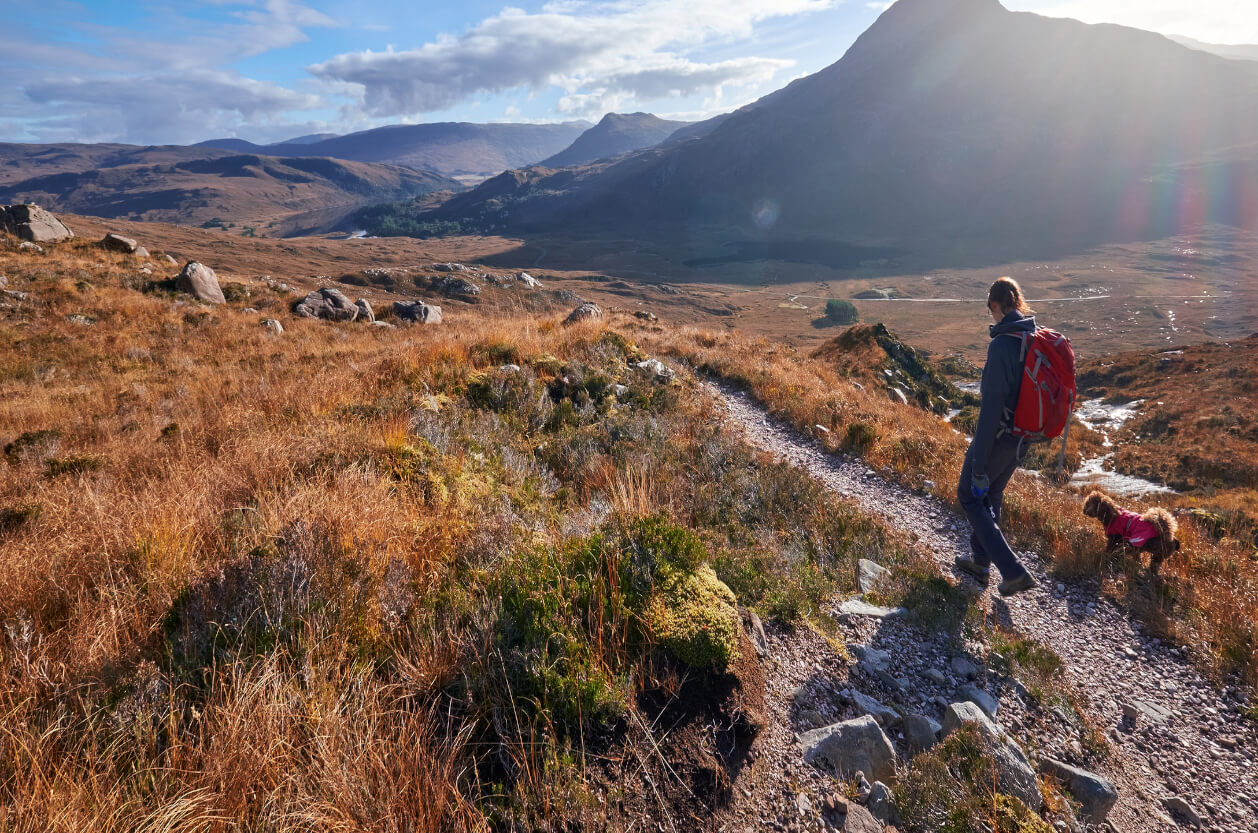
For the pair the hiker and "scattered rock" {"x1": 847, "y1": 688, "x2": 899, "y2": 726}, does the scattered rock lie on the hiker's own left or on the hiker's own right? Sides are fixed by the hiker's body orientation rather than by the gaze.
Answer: on the hiker's own left

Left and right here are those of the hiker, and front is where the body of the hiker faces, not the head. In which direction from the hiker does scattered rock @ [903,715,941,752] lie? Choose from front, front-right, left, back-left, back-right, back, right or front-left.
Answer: left

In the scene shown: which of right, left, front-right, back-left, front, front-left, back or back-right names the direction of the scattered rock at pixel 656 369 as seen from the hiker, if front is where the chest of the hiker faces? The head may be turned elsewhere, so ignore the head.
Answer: front-right

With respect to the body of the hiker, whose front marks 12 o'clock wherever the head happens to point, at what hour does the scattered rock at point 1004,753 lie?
The scattered rock is roughly at 9 o'clock from the hiker.

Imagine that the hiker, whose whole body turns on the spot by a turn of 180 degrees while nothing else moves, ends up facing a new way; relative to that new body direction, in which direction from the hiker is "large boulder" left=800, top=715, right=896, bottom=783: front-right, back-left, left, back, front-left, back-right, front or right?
right

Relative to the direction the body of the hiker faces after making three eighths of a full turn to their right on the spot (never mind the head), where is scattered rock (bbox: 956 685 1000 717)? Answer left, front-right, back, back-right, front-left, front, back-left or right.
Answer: back-right

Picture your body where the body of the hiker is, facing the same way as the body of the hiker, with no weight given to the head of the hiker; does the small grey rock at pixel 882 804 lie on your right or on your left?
on your left

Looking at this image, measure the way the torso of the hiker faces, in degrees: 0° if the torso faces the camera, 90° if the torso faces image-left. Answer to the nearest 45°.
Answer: approximately 90°

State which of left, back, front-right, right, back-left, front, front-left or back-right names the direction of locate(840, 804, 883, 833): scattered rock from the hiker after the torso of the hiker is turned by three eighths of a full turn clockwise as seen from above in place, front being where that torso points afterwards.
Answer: back-right
